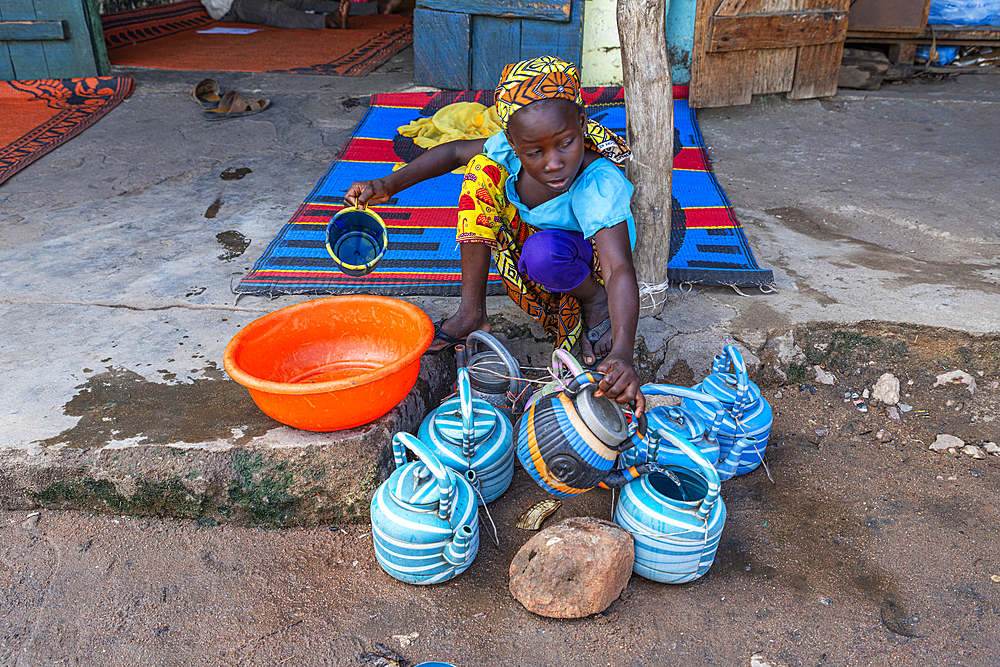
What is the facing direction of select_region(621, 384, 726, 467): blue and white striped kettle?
to the viewer's left
